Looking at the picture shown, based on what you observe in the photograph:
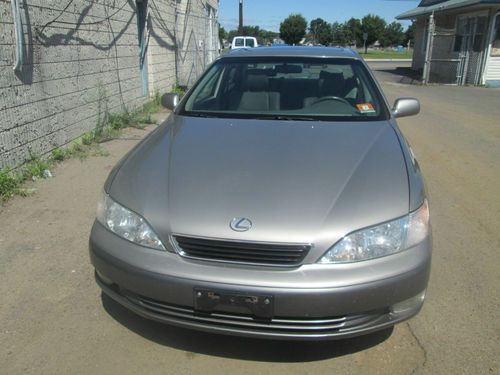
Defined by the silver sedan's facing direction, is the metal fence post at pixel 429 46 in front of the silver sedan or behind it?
behind

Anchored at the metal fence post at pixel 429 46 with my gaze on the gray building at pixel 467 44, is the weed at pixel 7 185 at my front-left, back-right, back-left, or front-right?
back-right

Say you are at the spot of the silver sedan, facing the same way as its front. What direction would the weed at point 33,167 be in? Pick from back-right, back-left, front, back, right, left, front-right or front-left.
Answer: back-right

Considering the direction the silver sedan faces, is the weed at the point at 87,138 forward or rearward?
rearward

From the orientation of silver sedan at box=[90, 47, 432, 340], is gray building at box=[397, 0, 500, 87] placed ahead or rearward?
rearward

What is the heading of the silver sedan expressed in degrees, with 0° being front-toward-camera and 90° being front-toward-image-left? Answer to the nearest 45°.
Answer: approximately 0°

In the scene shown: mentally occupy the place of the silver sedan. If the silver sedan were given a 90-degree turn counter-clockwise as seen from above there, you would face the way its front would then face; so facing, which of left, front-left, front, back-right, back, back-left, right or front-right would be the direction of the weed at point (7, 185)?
back-left

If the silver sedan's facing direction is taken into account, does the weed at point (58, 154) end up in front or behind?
behind
